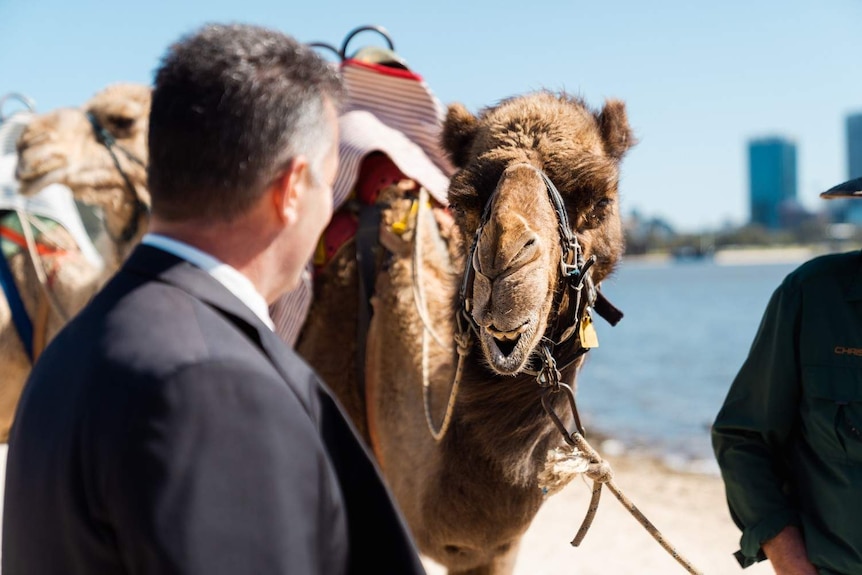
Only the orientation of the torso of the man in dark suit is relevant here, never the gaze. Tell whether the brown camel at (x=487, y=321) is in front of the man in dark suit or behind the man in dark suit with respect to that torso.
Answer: in front

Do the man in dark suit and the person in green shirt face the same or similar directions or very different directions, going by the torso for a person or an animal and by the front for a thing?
very different directions

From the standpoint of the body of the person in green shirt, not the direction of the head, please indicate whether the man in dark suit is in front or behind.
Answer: in front

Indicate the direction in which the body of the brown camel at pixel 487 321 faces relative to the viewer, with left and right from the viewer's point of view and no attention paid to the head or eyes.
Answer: facing the viewer

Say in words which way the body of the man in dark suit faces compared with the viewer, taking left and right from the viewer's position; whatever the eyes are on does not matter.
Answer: facing away from the viewer and to the right of the viewer

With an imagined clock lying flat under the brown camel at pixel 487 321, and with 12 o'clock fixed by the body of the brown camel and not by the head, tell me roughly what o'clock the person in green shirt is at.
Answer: The person in green shirt is roughly at 10 o'clock from the brown camel.

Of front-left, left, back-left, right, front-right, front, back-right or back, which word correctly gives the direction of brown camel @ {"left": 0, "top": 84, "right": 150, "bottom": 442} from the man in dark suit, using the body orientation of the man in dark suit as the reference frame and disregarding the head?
front-left

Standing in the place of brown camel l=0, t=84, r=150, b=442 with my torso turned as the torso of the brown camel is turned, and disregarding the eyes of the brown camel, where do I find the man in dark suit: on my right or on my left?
on my left

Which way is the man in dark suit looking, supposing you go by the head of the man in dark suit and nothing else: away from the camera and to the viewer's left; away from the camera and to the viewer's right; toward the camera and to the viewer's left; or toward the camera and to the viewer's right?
away from the camera and to the viewer's right

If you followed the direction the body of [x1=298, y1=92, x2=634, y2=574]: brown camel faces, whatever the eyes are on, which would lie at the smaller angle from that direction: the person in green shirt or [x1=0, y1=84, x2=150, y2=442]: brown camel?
the person in green shirt
